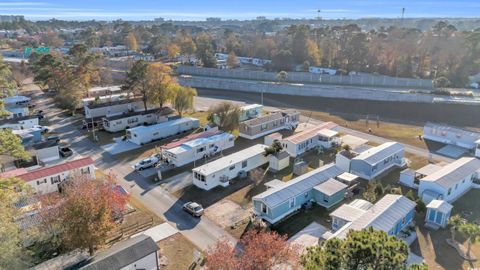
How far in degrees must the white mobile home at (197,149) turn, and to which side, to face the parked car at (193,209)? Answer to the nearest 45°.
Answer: approximately 45° to its left

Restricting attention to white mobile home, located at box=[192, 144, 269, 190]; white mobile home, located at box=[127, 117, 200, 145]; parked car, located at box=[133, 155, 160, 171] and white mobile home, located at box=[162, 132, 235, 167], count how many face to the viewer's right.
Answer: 0

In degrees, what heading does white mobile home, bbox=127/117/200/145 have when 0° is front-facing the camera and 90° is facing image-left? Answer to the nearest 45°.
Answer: approximately 45°

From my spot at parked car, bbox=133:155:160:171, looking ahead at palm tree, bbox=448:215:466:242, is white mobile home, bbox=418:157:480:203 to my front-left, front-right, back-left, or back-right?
front-left

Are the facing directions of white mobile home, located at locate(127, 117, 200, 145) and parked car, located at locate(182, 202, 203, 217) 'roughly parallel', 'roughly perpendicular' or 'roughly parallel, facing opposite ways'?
roughly perpendicular

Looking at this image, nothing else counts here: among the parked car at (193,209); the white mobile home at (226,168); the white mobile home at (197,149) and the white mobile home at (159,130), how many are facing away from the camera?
0

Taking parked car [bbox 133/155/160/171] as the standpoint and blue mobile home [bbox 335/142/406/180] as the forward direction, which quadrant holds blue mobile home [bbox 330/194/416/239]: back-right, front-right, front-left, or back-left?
front-right

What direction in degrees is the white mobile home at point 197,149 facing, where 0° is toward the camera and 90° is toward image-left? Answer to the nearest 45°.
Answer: approximately 45°
